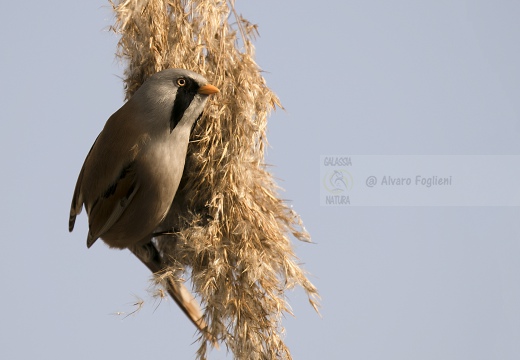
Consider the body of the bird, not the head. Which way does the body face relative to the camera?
to the viewer's right
